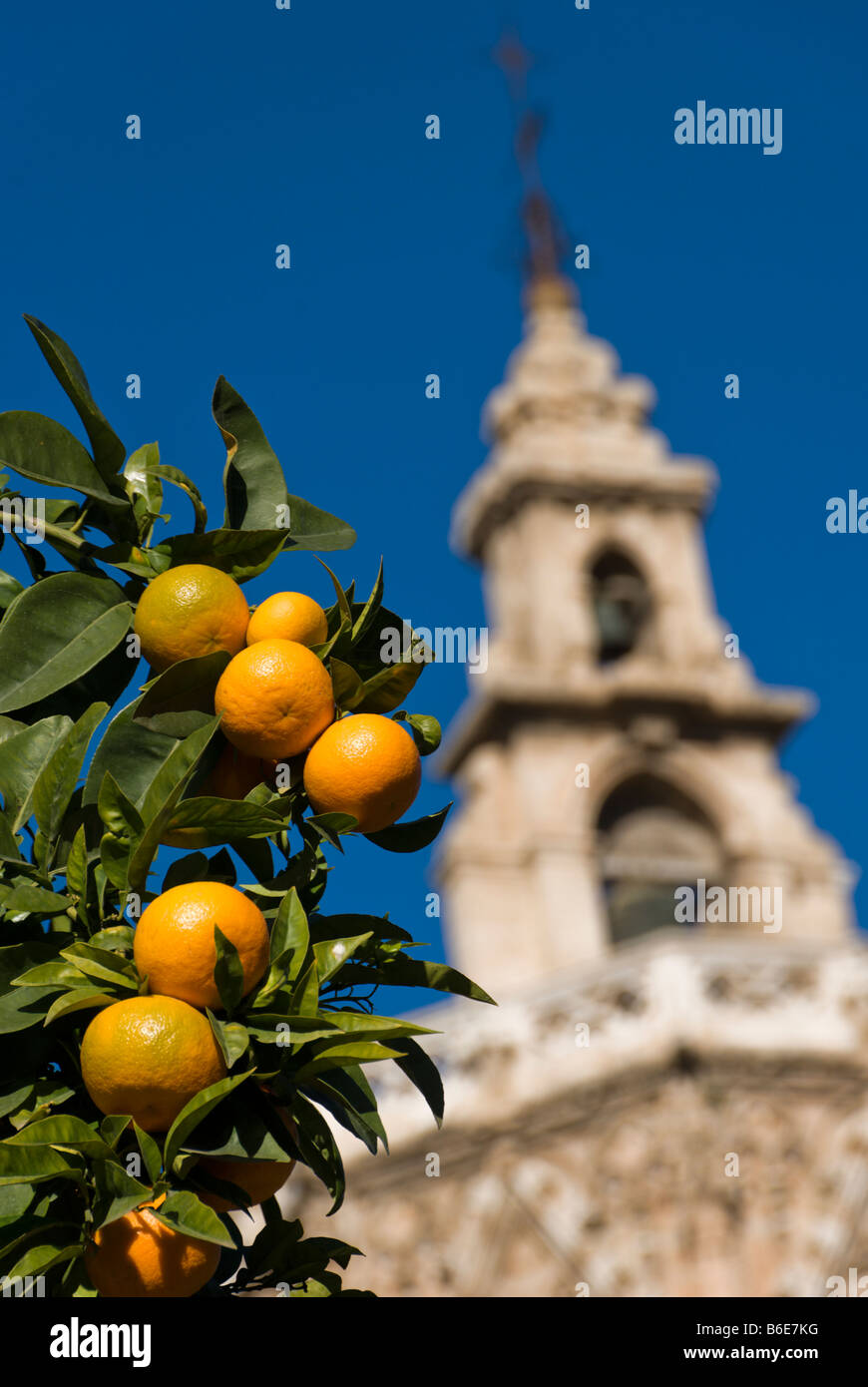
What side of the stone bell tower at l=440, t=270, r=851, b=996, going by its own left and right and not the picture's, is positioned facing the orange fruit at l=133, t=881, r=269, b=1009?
front

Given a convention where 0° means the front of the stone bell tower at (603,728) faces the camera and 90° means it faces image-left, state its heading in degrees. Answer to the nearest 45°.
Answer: approximately 0°

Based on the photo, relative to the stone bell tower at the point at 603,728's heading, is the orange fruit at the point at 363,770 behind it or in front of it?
in front

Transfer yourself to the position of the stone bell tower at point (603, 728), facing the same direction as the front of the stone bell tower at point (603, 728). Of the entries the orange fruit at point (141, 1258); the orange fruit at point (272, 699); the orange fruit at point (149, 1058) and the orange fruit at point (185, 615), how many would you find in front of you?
4

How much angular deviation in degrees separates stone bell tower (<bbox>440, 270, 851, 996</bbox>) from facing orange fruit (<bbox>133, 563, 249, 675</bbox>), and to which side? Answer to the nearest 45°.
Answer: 0° — it already faces it

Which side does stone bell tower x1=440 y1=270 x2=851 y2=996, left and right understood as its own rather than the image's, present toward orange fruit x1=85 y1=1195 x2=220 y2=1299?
front

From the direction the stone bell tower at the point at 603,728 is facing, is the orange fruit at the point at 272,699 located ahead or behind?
ahead

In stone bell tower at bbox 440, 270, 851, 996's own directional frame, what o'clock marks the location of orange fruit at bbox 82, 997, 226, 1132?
The orange fruit is roughly at 12 o'clock from the stone bell tower.
